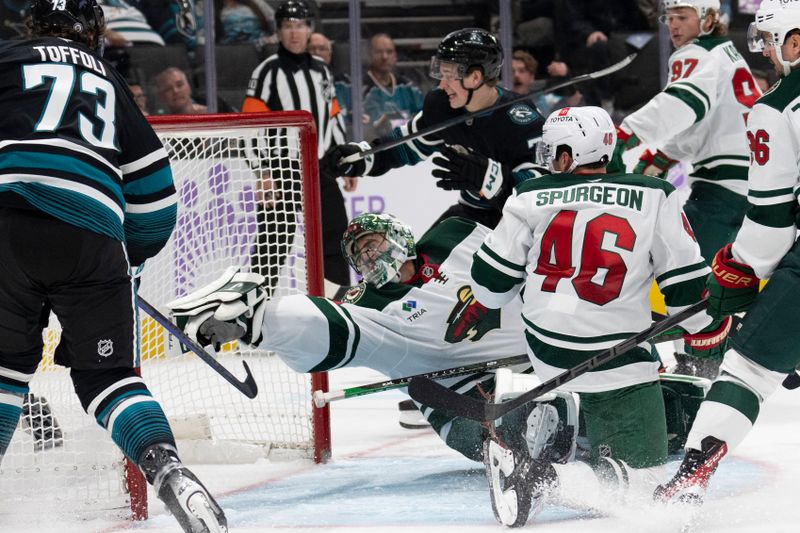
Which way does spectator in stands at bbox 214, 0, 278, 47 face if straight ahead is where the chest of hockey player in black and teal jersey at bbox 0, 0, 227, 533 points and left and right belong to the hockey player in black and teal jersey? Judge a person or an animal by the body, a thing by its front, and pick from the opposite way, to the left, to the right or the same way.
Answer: the opposite way

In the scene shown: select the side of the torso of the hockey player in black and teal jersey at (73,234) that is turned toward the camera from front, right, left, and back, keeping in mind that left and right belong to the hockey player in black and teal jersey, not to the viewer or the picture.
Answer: back

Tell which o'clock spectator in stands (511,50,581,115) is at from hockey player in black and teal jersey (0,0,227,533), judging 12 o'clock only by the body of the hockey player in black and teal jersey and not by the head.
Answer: The spectator in stands is roughly at 1 o'clock from the hockey player in black and teal jersey.

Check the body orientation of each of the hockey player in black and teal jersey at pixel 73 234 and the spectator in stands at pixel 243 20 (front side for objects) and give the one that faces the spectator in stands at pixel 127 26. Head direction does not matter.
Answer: the hockey player in black and teal jersey

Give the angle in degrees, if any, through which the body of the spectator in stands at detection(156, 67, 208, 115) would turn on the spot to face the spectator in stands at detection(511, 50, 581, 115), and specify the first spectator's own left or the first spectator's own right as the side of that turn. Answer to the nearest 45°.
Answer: approximately 90° to the first spectator's own left

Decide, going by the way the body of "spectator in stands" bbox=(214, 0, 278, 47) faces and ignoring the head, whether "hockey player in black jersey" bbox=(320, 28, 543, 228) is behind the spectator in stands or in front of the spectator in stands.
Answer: in front

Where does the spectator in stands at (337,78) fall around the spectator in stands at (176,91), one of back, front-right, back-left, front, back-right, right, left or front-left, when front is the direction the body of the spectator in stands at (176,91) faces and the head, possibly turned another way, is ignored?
left

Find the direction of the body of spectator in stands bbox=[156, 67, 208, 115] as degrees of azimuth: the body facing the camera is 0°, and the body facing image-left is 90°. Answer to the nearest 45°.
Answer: approximately 0°

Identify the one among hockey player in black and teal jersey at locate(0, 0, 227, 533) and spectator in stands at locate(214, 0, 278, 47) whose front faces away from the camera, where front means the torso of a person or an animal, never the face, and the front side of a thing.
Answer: the hockey player in black and teal jersey

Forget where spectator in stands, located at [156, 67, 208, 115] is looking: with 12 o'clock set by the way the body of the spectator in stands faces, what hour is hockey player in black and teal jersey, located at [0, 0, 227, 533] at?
The hockey player in black and teal jersey is roughly at 12 o'clock from the spectator in stands.
